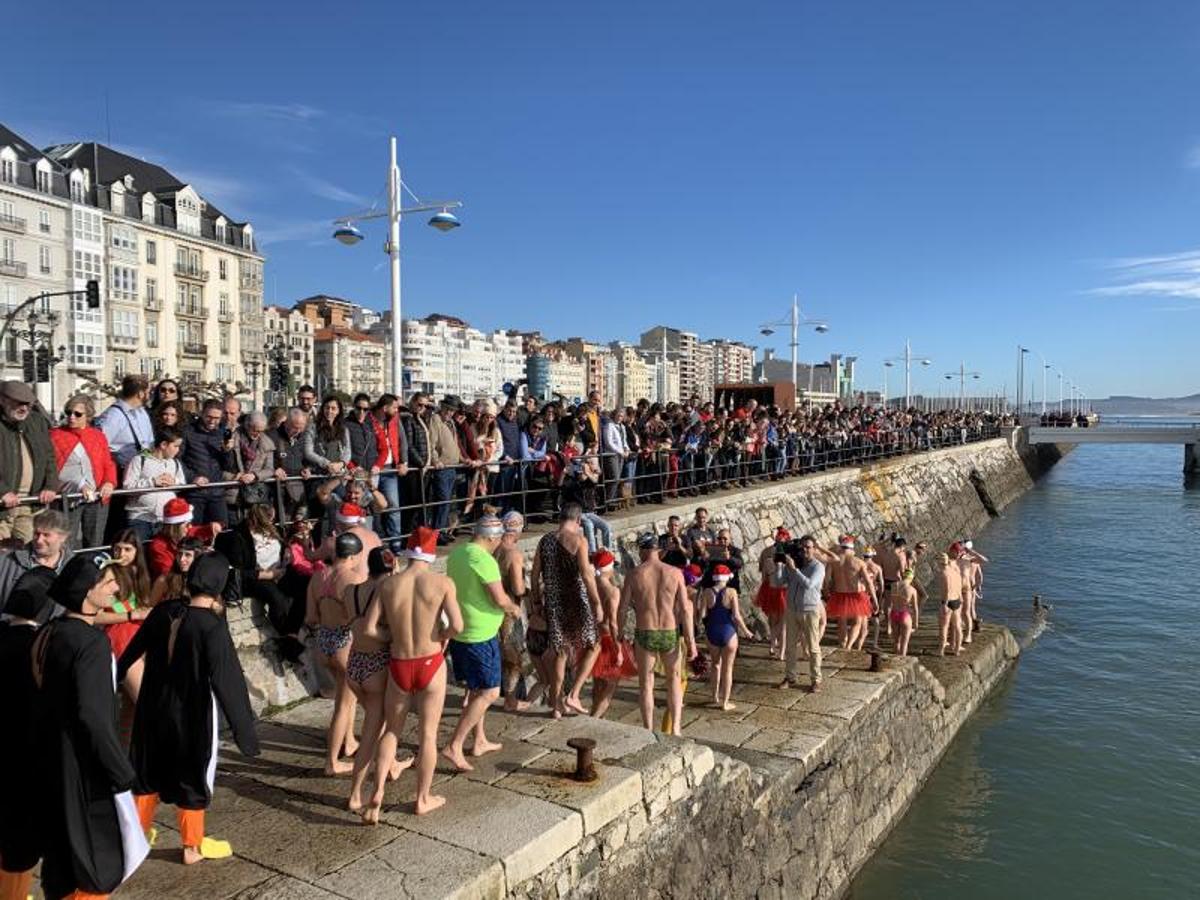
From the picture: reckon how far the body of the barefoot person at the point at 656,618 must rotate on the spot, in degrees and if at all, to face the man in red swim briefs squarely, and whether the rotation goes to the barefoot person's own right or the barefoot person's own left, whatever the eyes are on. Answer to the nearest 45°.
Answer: approximately 135° to the barefoot person's own left

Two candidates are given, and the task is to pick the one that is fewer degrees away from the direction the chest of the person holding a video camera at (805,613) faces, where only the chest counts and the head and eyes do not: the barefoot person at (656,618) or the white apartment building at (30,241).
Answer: the barefoot person

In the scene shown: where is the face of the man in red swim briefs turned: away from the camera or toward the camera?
away from the camera

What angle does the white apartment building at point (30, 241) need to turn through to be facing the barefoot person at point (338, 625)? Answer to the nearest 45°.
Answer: approximately 45° to its right

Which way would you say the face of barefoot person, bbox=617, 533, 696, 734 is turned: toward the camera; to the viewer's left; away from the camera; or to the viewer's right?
away from the camera

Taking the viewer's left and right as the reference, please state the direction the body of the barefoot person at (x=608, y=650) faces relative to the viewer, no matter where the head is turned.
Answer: facing away from the viewer and to the right of the viewer

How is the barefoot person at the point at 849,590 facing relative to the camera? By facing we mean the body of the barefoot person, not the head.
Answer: away from the camera
